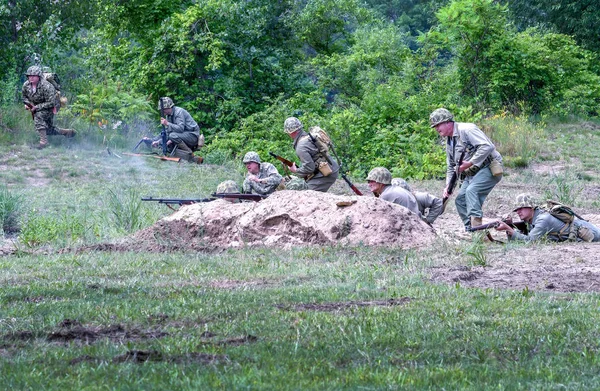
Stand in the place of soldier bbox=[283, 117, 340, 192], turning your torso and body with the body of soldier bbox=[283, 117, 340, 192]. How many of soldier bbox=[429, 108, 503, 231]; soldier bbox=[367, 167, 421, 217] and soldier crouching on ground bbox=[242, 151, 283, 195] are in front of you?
1

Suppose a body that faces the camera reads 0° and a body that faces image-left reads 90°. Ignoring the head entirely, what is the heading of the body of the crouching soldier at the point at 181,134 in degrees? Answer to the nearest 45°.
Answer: approximately 90°

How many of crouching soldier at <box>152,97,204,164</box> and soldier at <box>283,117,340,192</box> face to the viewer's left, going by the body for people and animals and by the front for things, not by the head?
2

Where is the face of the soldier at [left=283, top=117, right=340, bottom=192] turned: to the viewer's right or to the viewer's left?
to the viewer's left

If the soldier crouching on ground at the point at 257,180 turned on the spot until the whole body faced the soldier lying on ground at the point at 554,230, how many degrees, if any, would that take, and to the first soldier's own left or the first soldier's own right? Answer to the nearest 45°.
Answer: approximately 90° to the first soldier's own left

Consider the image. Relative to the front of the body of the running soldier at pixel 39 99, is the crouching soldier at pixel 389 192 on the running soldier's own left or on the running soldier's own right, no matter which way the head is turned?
on the running soldier's own left

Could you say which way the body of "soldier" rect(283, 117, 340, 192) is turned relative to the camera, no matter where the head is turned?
to the viewer's left
